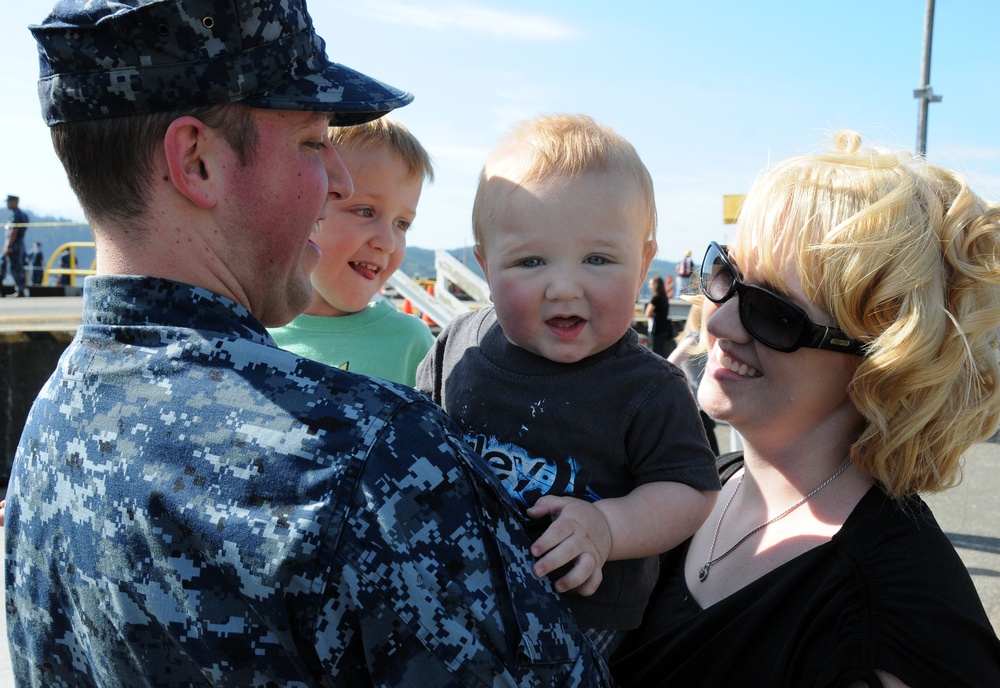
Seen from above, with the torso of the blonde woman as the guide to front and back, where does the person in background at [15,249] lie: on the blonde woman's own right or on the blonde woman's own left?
on the blonde woman's own right

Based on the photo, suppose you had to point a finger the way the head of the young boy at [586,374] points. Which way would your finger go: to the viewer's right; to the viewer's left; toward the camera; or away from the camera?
toward the camera

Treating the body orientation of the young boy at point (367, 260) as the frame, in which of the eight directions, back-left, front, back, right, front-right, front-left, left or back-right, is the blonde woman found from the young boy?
front

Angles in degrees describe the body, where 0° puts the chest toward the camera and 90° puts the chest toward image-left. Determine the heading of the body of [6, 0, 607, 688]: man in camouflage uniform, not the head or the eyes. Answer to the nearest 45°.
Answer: approximately 225°

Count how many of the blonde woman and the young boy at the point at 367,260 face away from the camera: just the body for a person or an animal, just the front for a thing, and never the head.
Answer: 0

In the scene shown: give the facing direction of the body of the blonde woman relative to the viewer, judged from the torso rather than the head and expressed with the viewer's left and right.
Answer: facing the viewer and to the left of the viewer

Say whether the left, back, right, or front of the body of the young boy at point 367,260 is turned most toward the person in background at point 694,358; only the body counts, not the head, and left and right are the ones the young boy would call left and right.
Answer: back

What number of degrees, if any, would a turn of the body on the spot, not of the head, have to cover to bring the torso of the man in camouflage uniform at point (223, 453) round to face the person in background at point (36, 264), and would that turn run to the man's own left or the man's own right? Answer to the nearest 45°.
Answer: approximately 45° to the man's own left

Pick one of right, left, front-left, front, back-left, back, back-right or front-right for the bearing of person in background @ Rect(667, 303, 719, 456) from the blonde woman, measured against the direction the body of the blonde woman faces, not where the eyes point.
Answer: back-right

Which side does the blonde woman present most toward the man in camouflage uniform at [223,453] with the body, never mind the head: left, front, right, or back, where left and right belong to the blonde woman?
front

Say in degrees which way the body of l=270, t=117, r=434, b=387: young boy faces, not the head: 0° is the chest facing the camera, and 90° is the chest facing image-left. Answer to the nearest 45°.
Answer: approximately 315°

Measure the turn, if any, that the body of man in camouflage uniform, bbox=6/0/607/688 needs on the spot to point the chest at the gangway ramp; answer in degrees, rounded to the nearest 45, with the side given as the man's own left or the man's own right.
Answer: approximately 45° to the man's own left

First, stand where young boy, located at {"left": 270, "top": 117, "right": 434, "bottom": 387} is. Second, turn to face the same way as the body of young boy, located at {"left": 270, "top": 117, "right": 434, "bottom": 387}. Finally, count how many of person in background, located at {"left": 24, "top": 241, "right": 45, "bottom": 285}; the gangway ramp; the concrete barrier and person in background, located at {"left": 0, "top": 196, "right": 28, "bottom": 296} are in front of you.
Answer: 0

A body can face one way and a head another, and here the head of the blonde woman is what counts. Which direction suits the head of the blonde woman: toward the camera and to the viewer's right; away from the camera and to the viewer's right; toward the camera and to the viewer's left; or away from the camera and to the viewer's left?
toward the camera and to the viewer's left

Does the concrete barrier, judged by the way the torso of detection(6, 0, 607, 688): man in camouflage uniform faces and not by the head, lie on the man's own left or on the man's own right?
on the man's own left

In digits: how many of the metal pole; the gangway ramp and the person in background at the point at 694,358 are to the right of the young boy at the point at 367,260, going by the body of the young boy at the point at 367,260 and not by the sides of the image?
0
